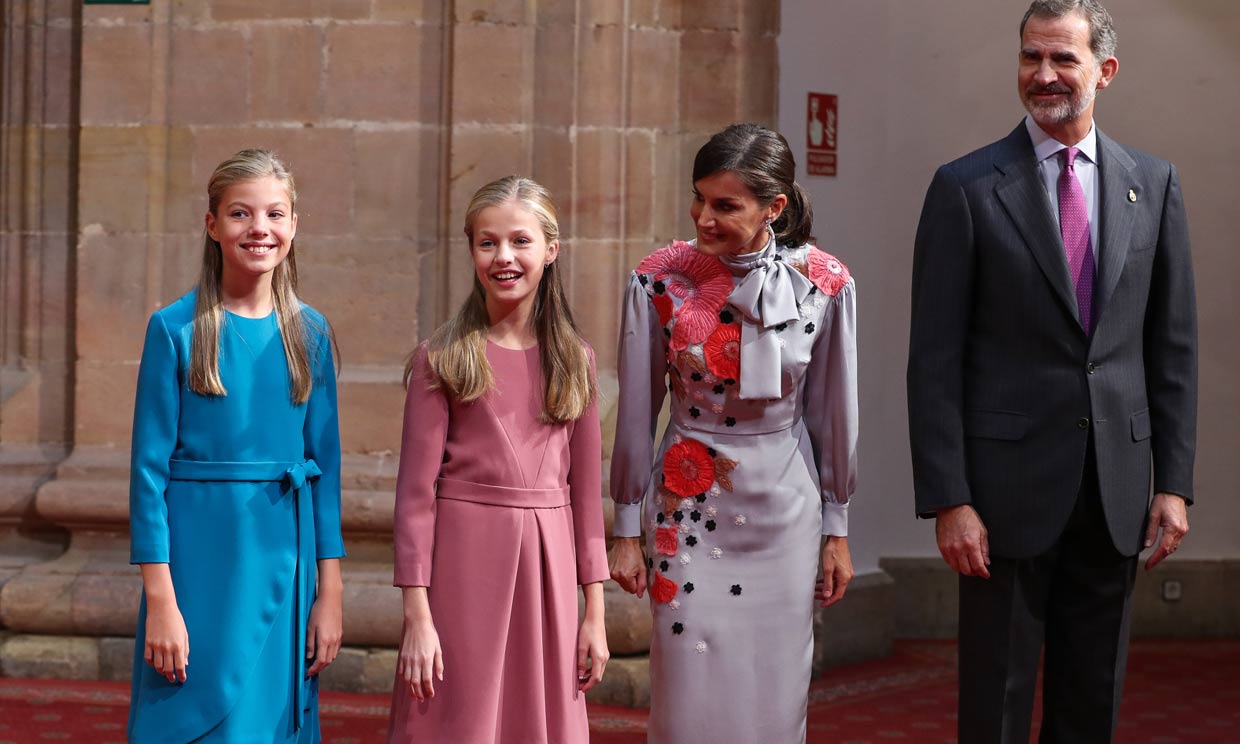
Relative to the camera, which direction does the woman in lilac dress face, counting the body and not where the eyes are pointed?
toward the camera

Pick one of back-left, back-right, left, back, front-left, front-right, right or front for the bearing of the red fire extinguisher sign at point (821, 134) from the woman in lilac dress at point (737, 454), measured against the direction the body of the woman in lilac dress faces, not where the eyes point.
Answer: back

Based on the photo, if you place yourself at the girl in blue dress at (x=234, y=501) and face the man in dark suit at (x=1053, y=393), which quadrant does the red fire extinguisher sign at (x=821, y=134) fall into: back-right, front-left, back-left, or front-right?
front-left

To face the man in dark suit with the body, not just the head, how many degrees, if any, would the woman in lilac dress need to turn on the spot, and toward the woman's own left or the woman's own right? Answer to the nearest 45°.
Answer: approximately 90° to the woman's own left

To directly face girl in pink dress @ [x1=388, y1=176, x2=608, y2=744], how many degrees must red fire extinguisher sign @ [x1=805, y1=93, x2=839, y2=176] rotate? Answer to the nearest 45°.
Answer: approximately 45° to its right

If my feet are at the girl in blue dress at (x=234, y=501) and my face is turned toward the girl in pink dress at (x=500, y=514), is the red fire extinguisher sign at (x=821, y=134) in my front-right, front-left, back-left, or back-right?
front-left

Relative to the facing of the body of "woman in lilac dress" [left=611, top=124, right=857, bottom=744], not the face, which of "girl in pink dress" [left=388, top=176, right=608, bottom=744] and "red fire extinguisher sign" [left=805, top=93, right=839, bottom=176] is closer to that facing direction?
the girl in pink dress

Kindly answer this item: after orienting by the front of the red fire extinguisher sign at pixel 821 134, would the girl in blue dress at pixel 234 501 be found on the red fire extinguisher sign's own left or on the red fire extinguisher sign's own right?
on the red fire extinguisher sign's own right

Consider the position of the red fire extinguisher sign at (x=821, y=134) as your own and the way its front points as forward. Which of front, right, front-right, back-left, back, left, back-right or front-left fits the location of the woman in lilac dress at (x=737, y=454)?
front-right

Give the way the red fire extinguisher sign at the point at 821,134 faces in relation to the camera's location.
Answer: facing the viewer and to the right of the viewer

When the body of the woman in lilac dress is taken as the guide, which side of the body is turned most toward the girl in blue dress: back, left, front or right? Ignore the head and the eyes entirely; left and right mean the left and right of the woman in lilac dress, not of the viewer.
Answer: right

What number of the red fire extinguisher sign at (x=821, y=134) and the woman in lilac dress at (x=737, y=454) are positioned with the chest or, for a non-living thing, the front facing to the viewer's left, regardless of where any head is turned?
0
